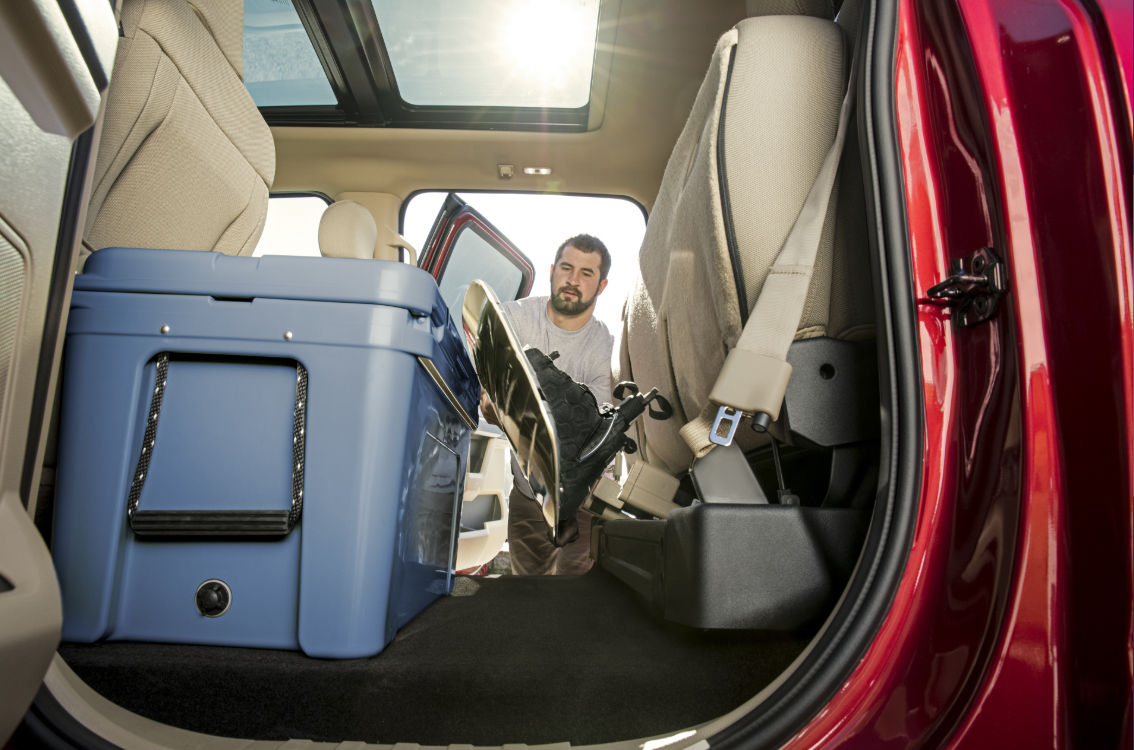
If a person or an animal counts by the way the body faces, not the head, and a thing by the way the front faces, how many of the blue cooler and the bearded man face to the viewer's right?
1

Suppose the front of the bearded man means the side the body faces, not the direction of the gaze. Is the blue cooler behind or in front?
in front

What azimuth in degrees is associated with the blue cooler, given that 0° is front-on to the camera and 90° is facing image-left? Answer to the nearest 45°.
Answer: approximately 270°

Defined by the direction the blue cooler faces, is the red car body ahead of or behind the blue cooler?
ahead
